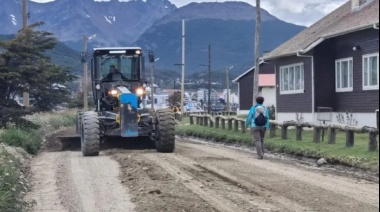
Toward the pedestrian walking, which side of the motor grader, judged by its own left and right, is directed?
left

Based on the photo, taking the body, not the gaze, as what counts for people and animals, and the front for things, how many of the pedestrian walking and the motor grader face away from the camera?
1

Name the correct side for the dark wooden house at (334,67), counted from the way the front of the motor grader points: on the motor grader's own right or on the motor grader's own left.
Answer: on the motor grader's own left

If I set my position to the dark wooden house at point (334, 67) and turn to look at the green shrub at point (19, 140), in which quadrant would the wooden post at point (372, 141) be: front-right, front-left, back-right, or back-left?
front-left

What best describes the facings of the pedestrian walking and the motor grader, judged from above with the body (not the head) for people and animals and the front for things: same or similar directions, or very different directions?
very different directions

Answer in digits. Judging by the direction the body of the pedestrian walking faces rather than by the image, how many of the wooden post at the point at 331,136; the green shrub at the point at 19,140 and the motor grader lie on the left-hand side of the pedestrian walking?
2

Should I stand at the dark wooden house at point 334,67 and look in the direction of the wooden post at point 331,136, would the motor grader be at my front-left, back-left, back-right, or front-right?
front-right

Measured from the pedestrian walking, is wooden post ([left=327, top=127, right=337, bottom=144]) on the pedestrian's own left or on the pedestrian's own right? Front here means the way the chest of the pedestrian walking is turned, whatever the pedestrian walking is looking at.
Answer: on the pedestrian's own right

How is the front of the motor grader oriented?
toward the camera

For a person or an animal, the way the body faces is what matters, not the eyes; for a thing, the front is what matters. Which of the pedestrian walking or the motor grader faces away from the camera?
the pedestrian walking

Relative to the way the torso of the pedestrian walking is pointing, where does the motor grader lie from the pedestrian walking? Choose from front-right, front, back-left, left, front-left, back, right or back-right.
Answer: left

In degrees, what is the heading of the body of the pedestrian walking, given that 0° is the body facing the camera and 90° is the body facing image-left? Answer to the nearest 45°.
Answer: approximately 180°
